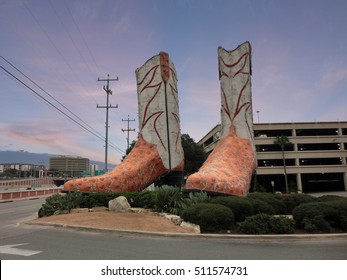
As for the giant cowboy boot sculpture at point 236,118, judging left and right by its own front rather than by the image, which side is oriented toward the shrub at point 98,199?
front

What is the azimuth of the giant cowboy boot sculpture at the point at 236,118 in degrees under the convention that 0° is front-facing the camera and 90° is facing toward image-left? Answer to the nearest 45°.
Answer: approximately 45°

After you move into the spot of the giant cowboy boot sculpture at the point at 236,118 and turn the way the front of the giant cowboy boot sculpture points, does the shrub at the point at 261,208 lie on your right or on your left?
on your left

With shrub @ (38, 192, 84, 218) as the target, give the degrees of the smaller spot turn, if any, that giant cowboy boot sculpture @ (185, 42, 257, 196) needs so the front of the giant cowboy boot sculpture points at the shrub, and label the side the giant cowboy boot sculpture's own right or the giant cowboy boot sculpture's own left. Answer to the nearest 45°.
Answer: approximately 45° to the giant cowboy boot sculpture's own right

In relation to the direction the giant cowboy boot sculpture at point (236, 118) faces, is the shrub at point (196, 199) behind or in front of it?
in front

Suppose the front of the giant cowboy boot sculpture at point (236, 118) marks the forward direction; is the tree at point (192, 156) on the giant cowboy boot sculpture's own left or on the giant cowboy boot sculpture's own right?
on the giant cowboy boot sculpture's own right

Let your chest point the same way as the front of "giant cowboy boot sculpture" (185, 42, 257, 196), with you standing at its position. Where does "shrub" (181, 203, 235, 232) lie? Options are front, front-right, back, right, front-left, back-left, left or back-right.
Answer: front-left

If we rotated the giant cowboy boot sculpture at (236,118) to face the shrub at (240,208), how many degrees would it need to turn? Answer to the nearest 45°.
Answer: approximately 45° to its left

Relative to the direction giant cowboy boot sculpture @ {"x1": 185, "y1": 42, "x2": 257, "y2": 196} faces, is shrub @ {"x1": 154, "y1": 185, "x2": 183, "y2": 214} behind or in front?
in front
